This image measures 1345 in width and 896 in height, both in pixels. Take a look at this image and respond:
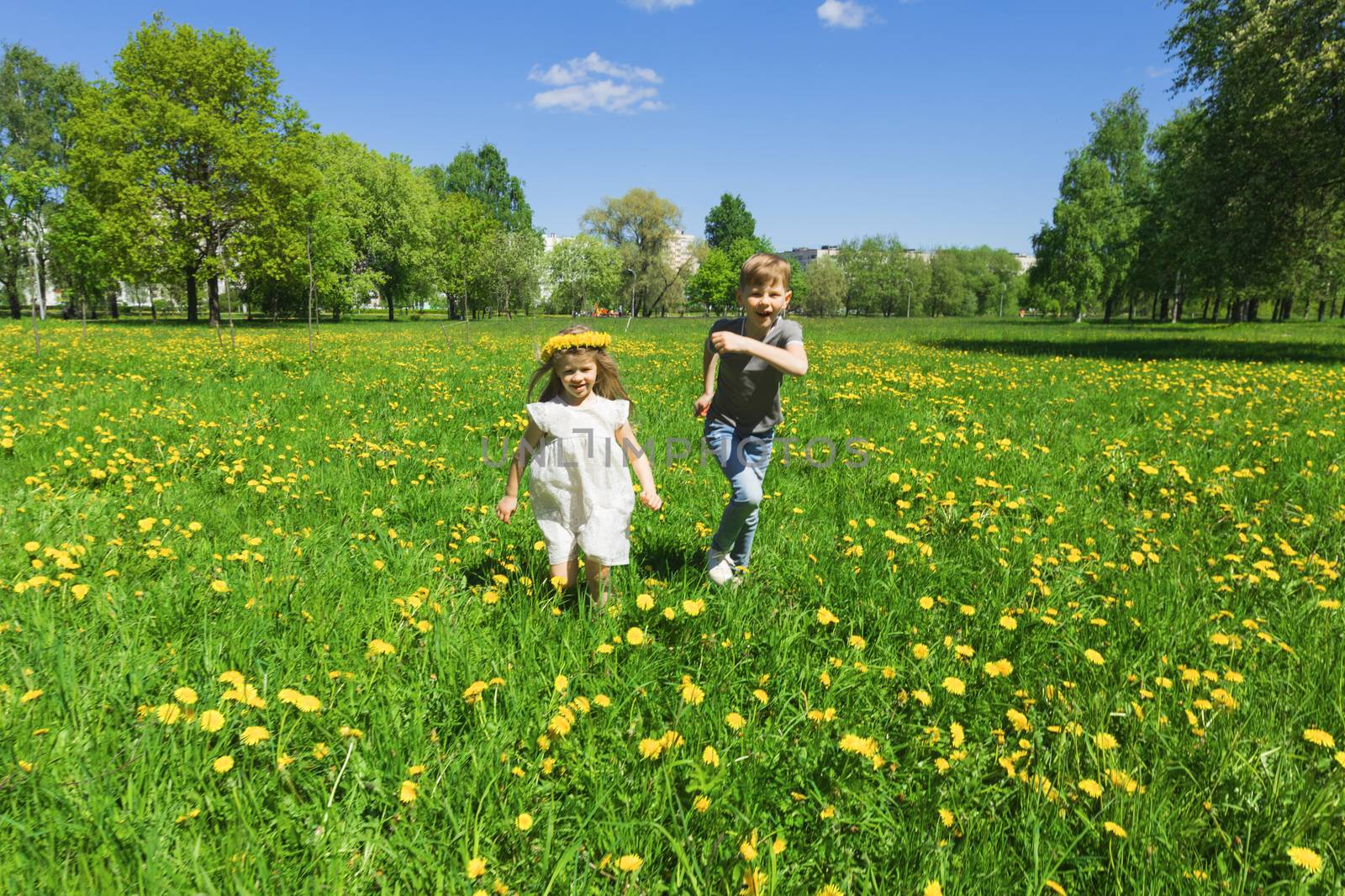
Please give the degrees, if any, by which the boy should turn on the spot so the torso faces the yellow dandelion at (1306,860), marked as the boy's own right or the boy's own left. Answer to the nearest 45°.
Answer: approximately 45° to the boy's own left

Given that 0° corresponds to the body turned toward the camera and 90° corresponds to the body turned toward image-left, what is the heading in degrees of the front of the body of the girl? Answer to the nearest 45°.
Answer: approximately 0°

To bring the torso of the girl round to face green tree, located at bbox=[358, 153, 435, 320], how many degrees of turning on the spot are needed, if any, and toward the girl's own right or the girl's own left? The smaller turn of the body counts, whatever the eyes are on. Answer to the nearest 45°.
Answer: approximately 180°

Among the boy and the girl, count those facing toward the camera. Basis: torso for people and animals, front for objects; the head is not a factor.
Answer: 2

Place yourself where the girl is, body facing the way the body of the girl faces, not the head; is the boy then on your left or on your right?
on your left

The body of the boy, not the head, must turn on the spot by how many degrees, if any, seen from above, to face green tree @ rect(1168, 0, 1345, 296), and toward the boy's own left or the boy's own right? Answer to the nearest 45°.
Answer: approximately 135° to the boy's own left

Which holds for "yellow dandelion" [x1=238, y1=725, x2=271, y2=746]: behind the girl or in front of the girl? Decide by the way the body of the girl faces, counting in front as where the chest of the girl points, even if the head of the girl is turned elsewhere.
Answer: in front

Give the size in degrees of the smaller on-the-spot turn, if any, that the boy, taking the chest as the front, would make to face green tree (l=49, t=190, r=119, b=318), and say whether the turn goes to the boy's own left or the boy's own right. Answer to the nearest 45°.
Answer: approximately 135° to the boy's own right
